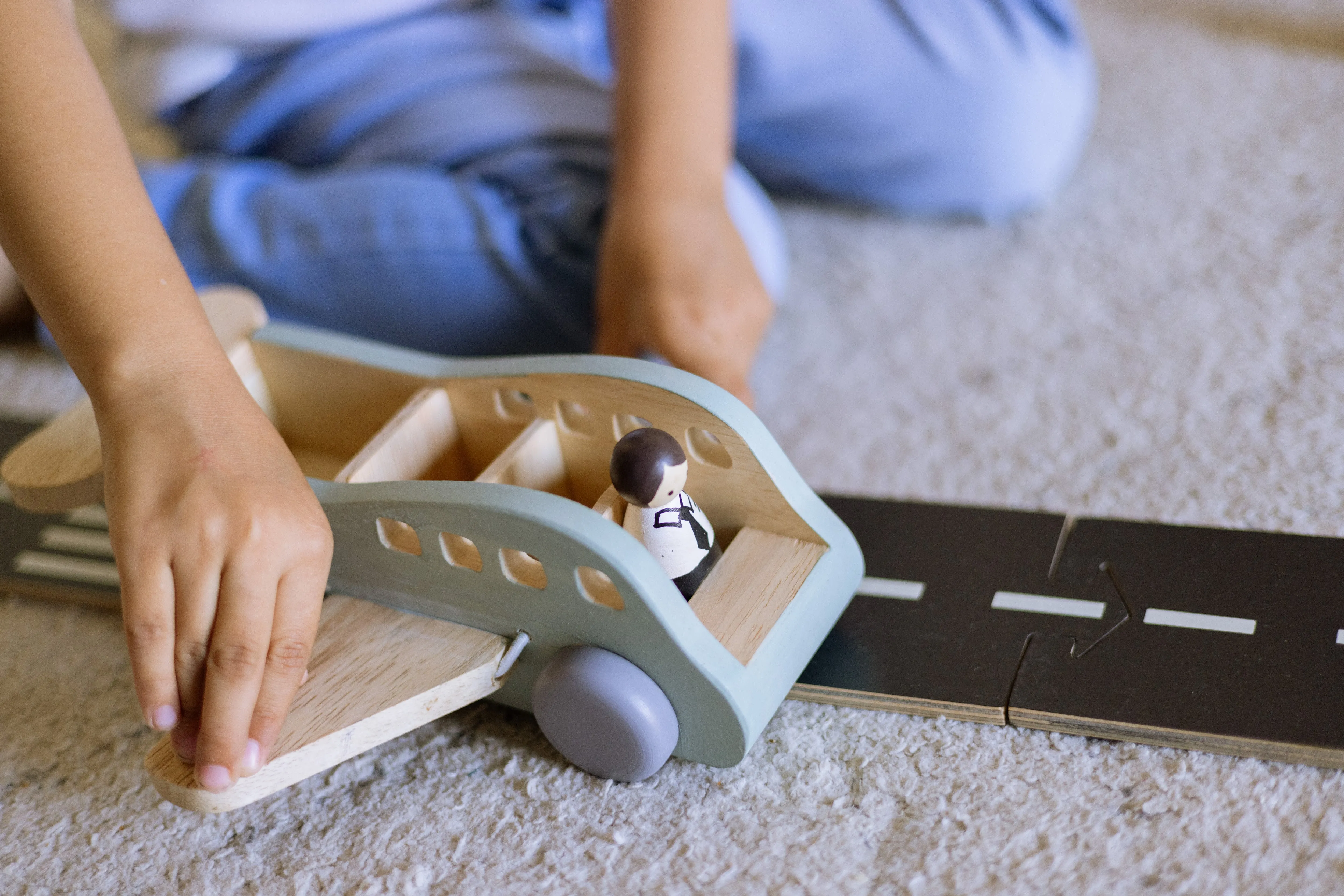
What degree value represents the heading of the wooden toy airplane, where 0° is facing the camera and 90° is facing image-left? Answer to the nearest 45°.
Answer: approximately 315°
